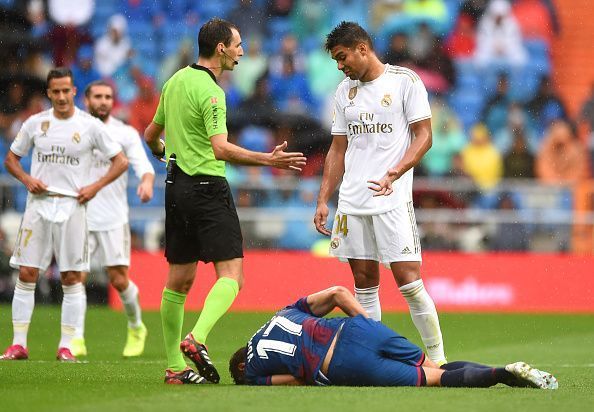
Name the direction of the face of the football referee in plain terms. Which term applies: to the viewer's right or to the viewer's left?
to the viewer's right

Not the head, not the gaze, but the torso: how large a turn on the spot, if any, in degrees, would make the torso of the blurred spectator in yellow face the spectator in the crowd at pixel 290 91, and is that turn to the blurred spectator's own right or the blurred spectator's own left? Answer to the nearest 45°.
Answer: approximately 90° to the blurred spectator's own right

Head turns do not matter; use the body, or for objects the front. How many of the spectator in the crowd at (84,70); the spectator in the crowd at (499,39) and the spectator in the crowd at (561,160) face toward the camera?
3

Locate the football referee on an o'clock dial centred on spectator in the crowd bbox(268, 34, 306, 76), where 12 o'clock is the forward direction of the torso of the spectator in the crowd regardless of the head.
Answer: The football referee is roughly at 12 o'clock from the spectator in the crowd.

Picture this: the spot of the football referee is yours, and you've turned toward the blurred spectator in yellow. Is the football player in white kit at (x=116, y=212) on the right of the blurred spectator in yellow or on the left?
left

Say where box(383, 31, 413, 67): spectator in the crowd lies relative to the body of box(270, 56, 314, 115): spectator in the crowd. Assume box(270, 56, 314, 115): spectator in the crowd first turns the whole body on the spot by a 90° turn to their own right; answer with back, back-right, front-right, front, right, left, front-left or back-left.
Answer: back

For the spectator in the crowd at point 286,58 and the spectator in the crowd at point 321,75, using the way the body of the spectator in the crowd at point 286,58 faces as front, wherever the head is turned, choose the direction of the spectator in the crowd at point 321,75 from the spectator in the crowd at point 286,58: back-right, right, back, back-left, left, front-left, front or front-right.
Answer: left

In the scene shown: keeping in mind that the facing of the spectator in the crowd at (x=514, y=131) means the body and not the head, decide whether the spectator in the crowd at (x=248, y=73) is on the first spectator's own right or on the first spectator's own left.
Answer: on the first spectator's own right

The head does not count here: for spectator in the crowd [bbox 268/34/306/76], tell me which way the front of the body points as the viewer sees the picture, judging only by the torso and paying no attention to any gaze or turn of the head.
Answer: toward the camera

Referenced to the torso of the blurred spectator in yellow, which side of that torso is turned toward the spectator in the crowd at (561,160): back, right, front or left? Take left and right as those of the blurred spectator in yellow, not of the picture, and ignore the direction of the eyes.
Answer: left

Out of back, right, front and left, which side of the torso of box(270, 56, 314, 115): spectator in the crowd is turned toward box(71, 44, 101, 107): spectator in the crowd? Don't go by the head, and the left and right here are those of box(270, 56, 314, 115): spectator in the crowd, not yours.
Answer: right

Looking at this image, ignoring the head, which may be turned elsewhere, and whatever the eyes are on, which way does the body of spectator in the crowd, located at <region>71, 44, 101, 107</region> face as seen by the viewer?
toward the camera

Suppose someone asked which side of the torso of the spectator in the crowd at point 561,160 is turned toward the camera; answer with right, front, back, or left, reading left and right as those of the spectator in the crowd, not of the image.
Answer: front
